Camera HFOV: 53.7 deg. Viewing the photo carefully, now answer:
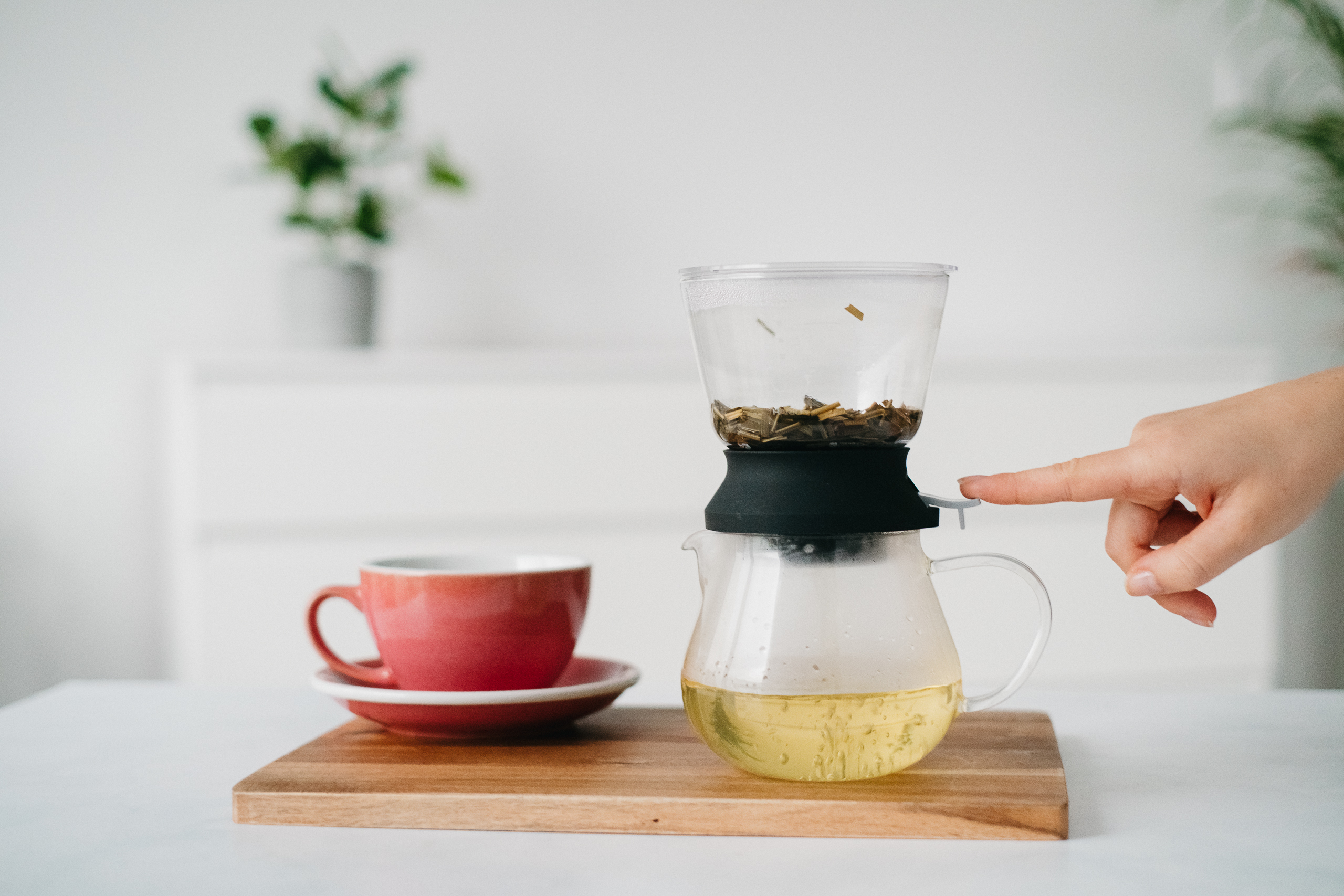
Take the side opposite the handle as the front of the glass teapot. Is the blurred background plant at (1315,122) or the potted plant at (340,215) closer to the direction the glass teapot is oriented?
the potted plant

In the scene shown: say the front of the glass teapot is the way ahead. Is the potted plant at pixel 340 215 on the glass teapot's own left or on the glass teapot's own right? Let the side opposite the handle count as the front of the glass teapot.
on the glass teapot's own right

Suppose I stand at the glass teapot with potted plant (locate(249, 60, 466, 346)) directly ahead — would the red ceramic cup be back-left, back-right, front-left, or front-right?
front-left

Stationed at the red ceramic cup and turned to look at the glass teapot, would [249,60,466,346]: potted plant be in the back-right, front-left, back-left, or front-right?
back-left

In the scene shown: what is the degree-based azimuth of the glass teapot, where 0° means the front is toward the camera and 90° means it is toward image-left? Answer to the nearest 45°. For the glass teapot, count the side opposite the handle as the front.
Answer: approximately 90°
